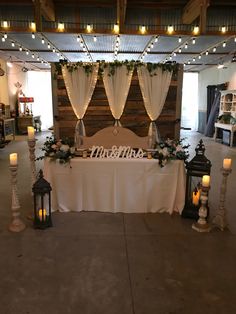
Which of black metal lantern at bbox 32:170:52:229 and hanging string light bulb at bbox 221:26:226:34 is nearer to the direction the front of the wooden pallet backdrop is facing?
the black metal lantern

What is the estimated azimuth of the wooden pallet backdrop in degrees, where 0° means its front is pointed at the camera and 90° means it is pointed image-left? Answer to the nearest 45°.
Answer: approximately 0°

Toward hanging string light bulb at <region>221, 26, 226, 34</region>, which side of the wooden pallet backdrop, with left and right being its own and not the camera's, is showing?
left

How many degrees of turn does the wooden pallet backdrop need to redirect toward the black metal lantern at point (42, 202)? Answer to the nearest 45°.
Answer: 0° — it already faces it
